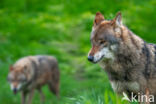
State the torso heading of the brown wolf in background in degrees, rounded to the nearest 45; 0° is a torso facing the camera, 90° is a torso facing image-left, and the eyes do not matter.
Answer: approximately 45°

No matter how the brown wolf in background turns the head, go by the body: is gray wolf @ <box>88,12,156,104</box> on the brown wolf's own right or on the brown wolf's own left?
on the brown wolf's own left

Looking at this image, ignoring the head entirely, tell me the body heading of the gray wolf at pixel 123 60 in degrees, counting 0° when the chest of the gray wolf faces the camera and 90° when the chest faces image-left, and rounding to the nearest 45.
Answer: approximately 45°

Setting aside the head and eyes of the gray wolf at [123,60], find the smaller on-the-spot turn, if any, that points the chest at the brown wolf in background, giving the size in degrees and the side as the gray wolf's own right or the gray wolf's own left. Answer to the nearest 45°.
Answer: approximately 90° to the gray wolf's own right
